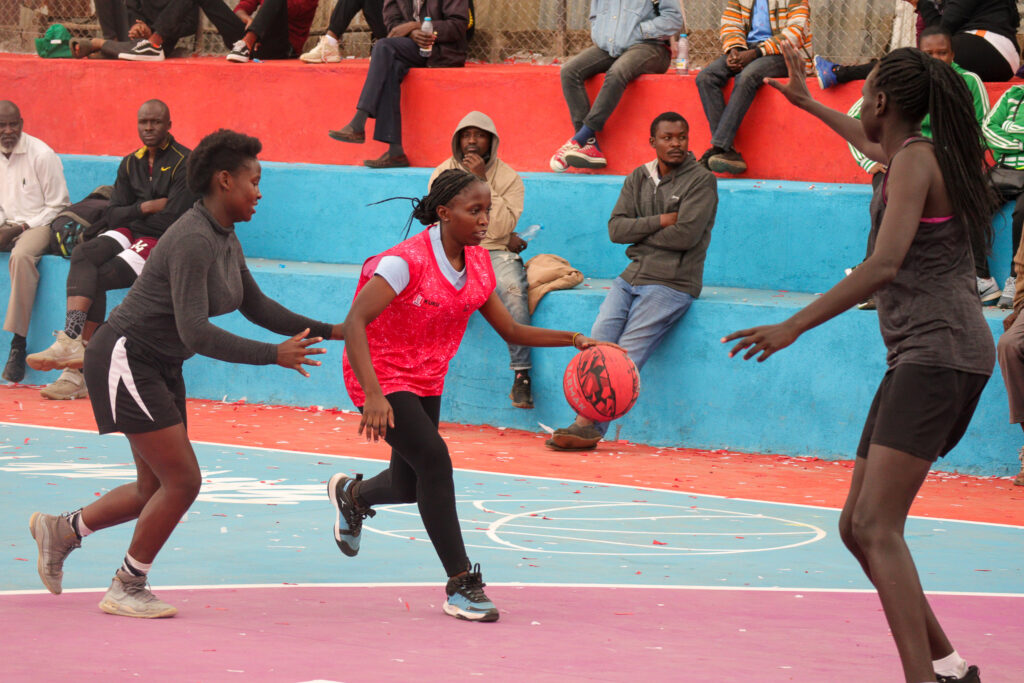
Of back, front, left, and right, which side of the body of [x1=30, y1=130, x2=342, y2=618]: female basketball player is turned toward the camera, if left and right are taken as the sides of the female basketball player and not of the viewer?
right

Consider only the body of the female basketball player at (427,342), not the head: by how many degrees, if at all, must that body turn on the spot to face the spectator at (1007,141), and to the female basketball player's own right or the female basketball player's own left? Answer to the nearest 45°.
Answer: approximately 90° to the female basketball player's own left

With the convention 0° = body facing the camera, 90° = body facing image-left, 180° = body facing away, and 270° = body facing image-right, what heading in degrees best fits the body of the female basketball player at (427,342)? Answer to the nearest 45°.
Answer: approximately 315°

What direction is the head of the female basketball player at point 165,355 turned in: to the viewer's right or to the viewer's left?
to the viewer's right

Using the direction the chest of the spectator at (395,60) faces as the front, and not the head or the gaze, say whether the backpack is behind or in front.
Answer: in front

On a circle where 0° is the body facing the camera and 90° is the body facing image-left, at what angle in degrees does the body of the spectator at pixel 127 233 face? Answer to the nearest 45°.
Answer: approximately 45°

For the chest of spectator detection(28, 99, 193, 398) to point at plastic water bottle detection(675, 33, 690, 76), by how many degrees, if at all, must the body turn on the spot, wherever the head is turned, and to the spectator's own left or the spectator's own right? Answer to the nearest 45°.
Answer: approximately 135° to the spectator's own left

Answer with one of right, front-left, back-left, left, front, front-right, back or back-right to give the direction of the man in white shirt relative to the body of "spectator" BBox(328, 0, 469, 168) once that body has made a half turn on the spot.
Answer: back-left

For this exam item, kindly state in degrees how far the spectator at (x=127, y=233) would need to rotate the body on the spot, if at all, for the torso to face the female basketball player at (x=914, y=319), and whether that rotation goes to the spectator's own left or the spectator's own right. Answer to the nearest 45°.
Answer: approximately 45° to the spectator's own left
